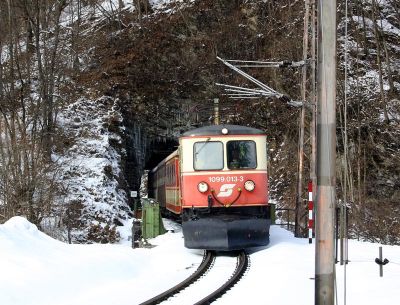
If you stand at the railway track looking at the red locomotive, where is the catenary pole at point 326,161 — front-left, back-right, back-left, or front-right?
back-right

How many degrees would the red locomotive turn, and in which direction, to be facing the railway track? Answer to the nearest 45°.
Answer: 0° — it already faces it

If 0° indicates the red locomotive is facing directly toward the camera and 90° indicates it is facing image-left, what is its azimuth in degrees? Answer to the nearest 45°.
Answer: approximately 0°

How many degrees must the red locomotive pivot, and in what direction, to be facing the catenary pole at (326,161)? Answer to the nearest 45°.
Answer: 0° — it already faces it
